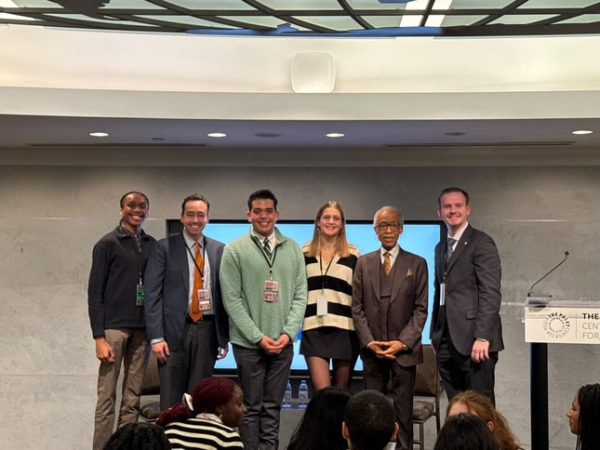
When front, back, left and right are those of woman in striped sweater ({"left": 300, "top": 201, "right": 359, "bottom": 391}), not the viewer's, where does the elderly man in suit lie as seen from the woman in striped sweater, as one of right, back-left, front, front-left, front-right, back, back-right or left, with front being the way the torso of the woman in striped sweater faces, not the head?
left

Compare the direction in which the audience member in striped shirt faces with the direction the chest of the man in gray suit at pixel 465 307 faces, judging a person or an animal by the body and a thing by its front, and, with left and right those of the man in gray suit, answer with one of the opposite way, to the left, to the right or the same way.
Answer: the opposite way

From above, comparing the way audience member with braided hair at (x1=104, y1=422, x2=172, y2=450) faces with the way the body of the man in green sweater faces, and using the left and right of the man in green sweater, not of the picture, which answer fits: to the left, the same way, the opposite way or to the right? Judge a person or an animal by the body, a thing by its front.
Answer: the opposite way

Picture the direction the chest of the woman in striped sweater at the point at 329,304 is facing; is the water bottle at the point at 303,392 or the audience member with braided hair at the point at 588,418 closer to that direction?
the audience member with braided hair

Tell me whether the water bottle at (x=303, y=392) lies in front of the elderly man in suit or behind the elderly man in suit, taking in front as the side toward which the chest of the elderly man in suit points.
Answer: behind

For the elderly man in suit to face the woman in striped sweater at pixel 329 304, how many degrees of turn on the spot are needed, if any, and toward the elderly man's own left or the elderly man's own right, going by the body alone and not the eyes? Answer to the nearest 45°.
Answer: approximately 90° to the elderly man's own right

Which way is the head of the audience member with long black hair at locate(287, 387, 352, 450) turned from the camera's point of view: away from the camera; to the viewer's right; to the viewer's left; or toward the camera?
away from the camera

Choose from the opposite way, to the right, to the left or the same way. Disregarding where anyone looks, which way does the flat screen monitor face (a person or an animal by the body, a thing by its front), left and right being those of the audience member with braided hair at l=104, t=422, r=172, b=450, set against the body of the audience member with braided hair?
the opposite way

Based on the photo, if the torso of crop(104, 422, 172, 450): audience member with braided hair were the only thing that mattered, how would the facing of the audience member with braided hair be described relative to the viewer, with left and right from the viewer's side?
facing away from the viewer

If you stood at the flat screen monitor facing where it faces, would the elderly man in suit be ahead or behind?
ahead

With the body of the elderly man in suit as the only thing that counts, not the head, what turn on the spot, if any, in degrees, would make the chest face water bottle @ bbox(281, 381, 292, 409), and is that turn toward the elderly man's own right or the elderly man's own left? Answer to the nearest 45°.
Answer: approximately 135° to the elderly man's own right
